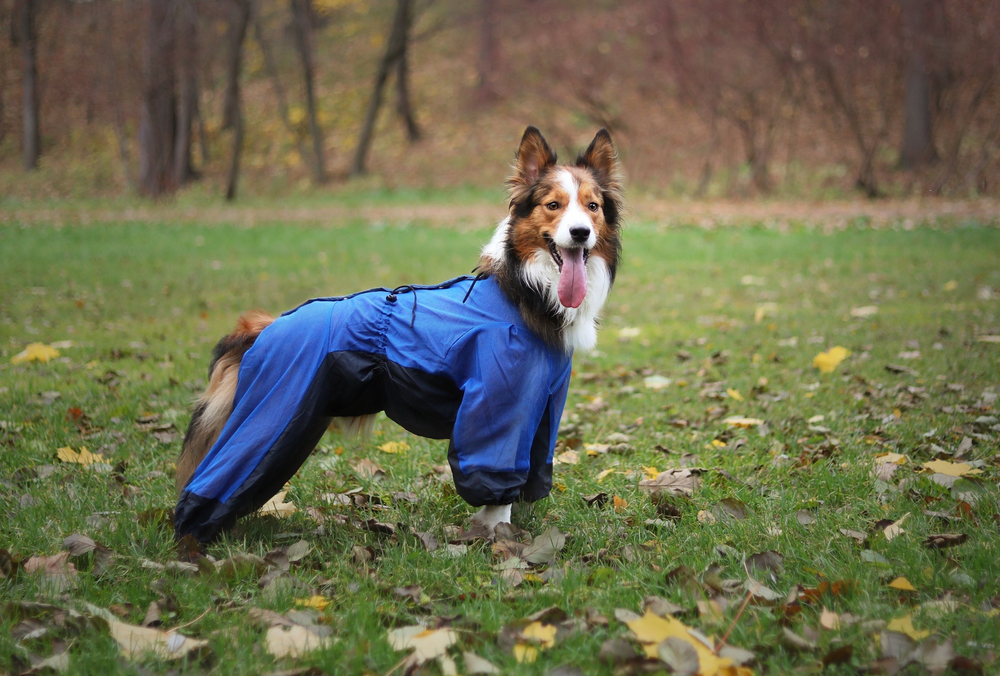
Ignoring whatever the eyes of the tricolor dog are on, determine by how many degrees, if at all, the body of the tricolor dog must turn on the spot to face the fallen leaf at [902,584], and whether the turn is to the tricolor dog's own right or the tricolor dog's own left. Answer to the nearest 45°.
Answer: approximately 45° to the tricolor dog's own right

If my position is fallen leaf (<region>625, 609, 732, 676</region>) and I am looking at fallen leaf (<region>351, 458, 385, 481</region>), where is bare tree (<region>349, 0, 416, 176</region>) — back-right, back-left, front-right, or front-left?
front-right

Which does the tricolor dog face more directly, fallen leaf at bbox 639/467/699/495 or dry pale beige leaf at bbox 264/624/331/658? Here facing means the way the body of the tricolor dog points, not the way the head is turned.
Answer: the fallen leaf

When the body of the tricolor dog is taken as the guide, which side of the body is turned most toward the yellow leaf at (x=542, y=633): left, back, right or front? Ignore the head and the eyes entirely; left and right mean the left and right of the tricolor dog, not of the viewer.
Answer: right

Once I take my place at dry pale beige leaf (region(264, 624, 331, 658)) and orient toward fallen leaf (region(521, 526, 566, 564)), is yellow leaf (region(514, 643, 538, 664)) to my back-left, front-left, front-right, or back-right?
front-right

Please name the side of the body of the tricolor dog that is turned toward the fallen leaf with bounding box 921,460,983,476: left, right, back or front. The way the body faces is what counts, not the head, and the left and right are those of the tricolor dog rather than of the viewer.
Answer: front

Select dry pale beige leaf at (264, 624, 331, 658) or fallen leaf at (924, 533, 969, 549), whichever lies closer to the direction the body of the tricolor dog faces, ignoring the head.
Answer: the fallen leaf

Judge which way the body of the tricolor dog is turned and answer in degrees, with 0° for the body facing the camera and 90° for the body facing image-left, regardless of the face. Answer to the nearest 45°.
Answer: approximately 270°

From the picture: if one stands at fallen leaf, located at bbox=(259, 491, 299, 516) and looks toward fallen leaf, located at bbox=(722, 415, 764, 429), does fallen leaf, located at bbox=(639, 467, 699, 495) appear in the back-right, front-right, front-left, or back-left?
front-right

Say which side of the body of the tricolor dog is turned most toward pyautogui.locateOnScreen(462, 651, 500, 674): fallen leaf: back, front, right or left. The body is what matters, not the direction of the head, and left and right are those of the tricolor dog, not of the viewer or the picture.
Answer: right
